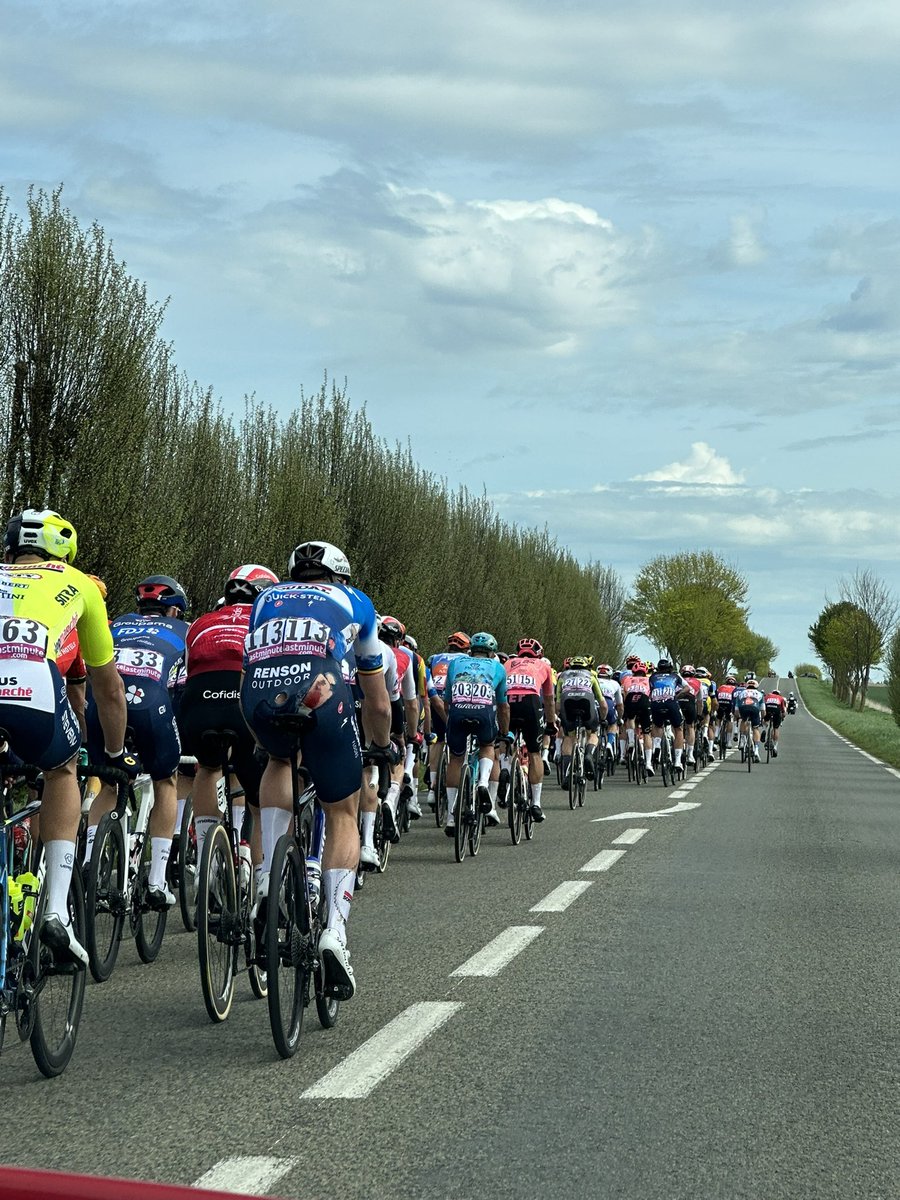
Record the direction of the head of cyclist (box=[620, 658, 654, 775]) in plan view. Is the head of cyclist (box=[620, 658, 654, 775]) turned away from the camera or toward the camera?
away from the camera

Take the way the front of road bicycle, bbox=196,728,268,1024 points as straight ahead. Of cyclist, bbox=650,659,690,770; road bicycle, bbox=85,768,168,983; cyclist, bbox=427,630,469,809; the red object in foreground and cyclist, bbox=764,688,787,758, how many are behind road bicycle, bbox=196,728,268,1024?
1

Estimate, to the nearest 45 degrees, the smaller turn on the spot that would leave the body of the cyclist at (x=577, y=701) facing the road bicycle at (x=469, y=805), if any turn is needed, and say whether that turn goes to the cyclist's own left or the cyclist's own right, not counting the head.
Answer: approximately 180°

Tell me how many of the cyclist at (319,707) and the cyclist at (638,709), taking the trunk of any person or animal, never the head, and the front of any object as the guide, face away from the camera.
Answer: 2

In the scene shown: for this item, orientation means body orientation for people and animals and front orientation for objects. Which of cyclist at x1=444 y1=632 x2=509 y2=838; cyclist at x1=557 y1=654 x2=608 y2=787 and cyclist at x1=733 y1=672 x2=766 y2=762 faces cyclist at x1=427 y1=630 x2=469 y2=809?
cyclist at x1=444 y1=632 x2=509 y2=838

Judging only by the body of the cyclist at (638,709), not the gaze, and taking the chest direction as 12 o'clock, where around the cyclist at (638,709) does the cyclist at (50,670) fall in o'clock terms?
the cyclist at (50,670) is roughly at 6 o'clock from the cyclist at (638,709).

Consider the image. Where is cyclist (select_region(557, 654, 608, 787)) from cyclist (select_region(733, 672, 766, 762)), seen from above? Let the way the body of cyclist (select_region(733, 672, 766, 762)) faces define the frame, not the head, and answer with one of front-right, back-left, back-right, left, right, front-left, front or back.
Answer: back

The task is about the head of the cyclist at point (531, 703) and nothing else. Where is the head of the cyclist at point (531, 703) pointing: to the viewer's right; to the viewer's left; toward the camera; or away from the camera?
away from the camera

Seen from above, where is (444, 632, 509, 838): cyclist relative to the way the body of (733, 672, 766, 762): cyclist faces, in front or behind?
behind

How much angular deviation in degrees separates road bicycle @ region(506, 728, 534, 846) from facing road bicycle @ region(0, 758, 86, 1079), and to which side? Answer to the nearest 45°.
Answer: approximately 180°

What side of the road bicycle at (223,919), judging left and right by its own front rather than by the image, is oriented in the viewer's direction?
back

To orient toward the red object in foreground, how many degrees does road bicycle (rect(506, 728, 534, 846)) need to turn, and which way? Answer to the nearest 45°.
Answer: approximately 180°

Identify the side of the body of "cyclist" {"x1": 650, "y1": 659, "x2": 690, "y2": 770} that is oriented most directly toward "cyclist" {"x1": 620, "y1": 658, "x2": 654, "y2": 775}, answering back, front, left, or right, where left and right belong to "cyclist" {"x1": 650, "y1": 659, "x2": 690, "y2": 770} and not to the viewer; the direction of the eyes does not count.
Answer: left

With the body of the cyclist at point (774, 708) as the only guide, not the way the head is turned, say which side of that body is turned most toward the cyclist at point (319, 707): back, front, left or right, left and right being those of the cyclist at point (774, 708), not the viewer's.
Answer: back

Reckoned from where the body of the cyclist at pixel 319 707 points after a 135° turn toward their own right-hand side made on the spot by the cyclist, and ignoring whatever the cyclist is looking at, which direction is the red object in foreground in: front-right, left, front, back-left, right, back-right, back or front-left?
front-right

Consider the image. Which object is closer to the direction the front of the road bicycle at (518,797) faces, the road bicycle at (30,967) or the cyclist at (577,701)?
the cyclist

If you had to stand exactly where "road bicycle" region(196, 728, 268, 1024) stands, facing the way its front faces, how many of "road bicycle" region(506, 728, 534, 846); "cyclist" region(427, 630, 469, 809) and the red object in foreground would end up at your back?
1

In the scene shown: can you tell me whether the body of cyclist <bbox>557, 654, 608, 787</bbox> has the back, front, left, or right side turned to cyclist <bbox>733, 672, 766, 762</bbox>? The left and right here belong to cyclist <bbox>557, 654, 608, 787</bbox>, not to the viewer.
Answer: front

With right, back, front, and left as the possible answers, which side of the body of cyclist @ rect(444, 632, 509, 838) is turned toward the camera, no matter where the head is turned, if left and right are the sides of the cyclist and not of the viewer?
back

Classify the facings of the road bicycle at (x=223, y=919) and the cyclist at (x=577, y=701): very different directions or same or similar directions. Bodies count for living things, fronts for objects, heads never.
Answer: same or similar directions

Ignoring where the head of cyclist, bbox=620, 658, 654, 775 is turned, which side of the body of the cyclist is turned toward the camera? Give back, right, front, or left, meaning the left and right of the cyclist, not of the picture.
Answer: back

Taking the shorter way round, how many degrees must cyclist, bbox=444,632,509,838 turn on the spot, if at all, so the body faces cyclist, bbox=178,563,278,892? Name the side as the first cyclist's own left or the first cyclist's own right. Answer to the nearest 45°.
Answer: approximately 180°
